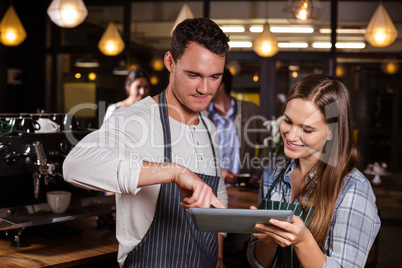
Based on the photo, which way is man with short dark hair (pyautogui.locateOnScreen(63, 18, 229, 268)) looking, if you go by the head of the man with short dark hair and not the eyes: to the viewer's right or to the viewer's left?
to the viewer's right

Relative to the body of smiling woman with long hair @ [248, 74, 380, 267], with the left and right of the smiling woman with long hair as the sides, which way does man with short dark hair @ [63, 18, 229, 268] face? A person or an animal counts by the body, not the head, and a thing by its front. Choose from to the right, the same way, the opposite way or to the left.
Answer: to the left

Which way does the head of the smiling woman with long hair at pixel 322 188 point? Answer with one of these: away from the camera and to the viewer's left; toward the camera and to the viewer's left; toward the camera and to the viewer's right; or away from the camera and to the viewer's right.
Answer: toward the camera and to the viewer's left

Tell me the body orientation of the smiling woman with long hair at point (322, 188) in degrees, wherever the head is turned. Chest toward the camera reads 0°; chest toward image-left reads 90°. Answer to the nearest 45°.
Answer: approximately 45°

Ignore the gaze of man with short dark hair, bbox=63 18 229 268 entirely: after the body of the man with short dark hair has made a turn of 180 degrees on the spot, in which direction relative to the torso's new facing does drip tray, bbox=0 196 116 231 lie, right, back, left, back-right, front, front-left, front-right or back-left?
front

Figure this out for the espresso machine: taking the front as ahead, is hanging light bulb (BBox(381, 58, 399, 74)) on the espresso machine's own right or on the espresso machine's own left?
on the espresso machine's own left

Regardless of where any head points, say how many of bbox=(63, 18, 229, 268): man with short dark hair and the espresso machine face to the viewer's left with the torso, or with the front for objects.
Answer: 0

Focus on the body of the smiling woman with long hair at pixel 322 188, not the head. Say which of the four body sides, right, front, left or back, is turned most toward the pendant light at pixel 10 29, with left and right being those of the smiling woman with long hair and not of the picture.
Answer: right

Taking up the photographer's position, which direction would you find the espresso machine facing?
facing the viewer and to the right of the viewer

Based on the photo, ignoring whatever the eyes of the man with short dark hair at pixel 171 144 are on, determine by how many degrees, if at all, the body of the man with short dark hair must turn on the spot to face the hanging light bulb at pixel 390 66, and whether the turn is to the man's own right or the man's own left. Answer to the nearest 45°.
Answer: approximately 90° to the man's own left

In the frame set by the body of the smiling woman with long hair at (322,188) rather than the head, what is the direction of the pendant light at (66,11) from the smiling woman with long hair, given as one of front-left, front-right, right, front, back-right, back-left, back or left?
right

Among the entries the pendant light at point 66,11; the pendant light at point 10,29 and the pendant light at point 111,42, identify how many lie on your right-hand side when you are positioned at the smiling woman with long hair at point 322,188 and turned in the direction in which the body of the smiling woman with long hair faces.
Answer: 3
